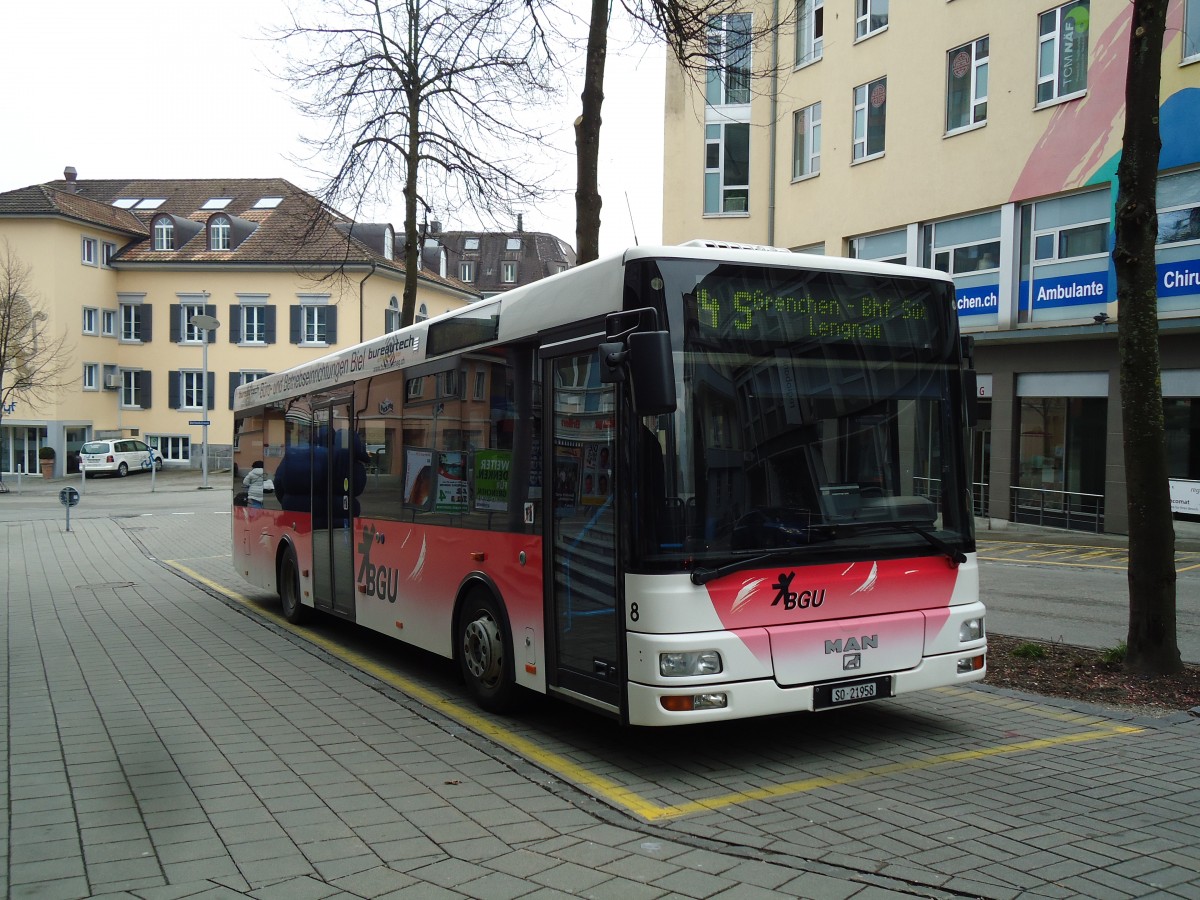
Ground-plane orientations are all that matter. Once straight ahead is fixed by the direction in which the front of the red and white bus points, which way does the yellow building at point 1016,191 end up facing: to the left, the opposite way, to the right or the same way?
to the right

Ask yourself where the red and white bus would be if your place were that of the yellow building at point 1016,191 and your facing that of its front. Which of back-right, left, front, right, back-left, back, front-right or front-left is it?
front-left

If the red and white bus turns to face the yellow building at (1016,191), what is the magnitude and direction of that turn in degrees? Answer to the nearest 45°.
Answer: approximately 90° to its left

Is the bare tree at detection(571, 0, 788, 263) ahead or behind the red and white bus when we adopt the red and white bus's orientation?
behind

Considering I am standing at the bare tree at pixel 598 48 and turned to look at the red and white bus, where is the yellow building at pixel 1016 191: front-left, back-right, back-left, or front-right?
back-left

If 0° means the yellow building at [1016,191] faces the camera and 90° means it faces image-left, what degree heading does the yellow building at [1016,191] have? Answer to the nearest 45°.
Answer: approximately 45°
